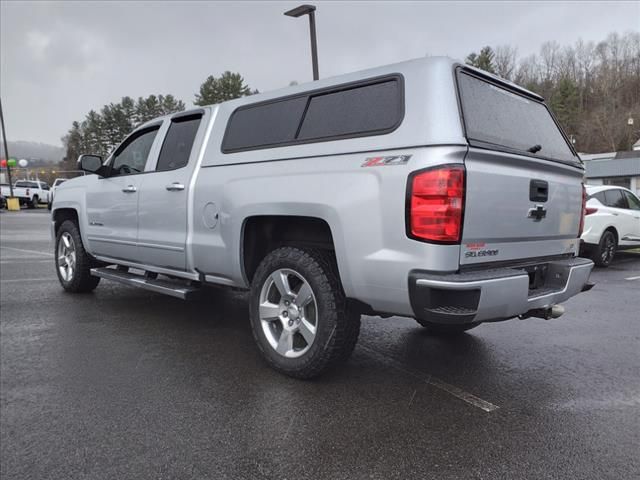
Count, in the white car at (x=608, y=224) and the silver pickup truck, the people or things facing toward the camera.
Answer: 0

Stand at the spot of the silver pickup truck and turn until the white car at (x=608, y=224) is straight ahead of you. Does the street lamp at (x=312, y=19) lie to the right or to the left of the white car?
left

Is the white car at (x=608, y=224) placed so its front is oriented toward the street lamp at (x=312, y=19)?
no

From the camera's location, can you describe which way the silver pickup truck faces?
facing away from the viewer and to the left of the viewer

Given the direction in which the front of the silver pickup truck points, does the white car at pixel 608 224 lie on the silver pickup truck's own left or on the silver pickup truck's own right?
on the silver pickup truck's own right

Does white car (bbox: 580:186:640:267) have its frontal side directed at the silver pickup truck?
no

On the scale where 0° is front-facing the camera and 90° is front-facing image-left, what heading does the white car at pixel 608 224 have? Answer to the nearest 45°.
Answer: approximately 225°

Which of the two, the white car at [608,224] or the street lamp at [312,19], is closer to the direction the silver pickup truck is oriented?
the street lamp

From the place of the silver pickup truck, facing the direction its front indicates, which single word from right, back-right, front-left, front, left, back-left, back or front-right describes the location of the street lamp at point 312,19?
front-right

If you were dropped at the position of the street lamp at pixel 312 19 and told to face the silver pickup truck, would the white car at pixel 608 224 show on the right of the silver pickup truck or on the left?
left
